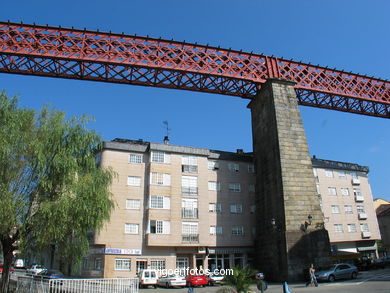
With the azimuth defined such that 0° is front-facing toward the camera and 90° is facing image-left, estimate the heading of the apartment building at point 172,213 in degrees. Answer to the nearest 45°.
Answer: approximately 0°

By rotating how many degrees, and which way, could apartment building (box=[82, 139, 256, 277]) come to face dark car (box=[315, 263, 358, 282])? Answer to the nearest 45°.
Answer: approximately 45° to its left

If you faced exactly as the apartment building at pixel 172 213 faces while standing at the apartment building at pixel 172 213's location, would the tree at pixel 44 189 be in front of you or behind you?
in front

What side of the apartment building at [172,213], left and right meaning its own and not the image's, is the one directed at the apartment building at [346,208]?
left

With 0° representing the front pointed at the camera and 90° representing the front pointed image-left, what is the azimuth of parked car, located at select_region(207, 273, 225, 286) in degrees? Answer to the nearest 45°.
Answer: approximately 45°

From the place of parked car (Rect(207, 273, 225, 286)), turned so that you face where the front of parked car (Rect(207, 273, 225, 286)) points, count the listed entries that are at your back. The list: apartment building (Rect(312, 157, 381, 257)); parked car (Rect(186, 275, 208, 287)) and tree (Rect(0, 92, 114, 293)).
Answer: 1
